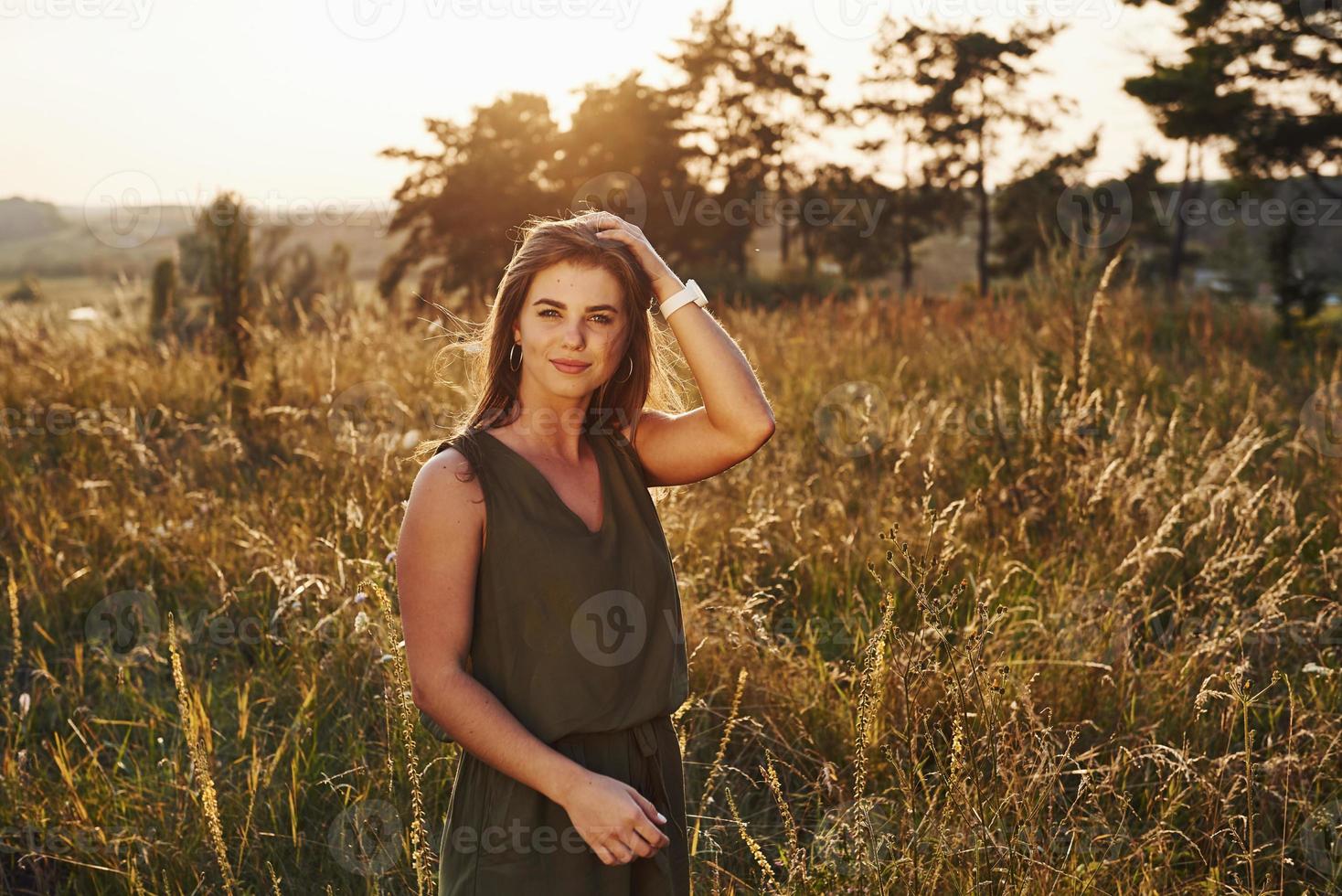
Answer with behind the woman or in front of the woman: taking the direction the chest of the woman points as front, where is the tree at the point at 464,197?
behind

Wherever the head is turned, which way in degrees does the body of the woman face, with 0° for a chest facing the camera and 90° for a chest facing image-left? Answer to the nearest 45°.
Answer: approximately 315°

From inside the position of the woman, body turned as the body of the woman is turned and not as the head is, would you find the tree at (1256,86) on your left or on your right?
on your left

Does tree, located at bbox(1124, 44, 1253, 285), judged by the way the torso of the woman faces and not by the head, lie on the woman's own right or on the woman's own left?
on the woman's own left

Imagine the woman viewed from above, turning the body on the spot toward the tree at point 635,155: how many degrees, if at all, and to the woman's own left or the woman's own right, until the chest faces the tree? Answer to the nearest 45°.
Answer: approximately 135° to the woman's own left
